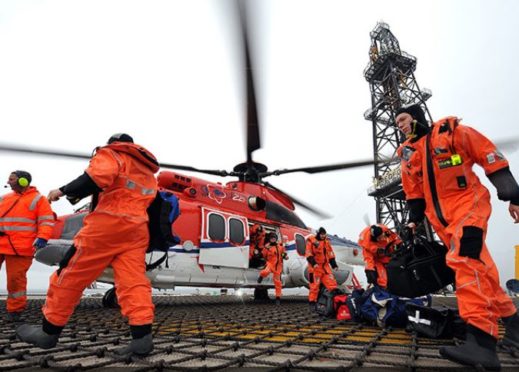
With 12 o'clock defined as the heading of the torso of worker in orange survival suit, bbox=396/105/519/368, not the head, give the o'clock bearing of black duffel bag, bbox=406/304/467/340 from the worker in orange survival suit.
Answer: The black duffel bag is roughly at 4 o'clock from the worker in orange survival suit.

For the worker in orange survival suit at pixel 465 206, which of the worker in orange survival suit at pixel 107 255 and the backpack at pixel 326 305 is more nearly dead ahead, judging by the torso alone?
the worker in orange survival suit

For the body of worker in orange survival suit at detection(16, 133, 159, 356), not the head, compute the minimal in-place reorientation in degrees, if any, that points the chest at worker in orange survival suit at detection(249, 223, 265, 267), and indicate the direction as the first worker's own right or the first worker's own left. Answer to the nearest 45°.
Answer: approximately 90° to the first worker's own right

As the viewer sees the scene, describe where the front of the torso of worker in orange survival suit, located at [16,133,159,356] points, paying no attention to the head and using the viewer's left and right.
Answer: facing away from the viewer and to the left of the viewer

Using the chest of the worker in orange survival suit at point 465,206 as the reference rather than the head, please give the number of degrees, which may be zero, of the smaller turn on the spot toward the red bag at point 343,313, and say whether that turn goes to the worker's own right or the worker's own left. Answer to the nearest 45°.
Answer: approximately 90° to the worker's own right

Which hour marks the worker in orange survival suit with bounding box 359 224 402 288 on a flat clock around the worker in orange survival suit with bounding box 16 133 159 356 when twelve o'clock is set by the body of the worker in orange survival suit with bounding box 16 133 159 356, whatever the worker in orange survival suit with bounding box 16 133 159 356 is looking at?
the worker in orange survival suit with bounding box 359 224 402 288 is roughly at 4 o'clock from the worker in orange survival suit with bounding box 16 133 159 356.

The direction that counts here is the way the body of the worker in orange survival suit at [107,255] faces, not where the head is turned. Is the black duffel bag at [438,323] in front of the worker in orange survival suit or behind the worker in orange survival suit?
behind

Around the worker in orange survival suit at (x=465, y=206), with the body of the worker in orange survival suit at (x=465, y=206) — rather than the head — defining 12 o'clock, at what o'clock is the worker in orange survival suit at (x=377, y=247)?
the worker in orange survival suit at (x=377, y=247) is roughly at 4 o'clock from the worker in orange survival suit at (x=465, y=206).

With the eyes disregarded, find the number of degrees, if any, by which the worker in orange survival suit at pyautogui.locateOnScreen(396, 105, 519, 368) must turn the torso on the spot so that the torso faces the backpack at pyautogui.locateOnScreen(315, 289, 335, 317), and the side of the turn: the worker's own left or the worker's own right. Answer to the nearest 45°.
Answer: approximately 90° to the worker's own right

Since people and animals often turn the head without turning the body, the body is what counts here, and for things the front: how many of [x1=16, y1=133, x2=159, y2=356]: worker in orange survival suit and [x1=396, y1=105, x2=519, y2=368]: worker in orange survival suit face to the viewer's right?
0

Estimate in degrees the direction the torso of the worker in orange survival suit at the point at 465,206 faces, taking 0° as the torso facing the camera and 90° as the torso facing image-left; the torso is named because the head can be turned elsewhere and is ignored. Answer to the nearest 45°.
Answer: approximately 45°

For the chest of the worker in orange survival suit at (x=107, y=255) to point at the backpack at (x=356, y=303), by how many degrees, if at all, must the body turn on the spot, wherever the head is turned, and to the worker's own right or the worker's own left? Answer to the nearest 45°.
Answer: approximately 135° to the worker's own right

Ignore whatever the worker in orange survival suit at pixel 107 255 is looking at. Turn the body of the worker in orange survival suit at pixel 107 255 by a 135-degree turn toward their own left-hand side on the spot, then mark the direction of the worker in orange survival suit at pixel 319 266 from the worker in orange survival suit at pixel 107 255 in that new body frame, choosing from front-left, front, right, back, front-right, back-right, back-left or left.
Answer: back-left
